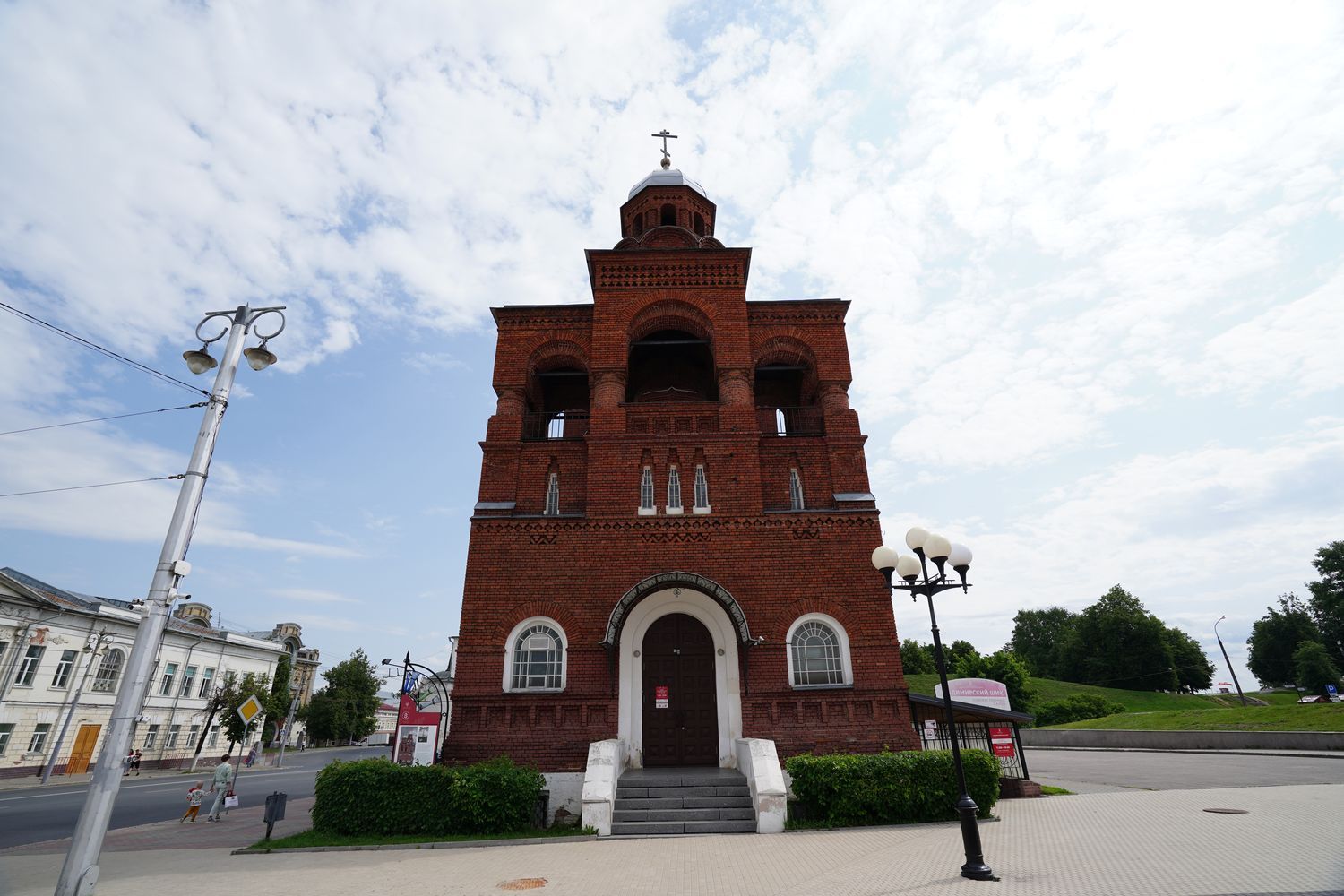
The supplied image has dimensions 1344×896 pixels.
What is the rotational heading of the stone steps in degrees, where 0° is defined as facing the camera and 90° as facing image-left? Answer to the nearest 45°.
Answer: approximately 0°

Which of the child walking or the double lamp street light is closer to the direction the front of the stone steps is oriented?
the double lamp street light

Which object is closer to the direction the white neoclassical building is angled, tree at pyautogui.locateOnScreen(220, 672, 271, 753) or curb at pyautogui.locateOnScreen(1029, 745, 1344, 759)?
the curb

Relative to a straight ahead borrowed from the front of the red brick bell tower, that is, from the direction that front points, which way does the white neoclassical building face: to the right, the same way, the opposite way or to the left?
to the left

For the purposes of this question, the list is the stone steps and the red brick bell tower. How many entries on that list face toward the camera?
2

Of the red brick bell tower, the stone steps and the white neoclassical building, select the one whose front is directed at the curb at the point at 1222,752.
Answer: the white neoclassical building

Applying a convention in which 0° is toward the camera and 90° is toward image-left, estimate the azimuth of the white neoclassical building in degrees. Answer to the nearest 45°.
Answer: approximately 315°

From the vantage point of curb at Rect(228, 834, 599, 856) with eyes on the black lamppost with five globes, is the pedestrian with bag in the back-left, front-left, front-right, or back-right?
back-left

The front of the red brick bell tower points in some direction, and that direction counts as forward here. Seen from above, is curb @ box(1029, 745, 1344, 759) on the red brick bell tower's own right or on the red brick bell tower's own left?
on the red brick bell tower's own left

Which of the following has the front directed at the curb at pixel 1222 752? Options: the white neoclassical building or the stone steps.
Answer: the white neoclassical building

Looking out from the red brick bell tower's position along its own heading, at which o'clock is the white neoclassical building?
The white neoclassical building is roughly at 4 o'clock from the red brick bell tower.

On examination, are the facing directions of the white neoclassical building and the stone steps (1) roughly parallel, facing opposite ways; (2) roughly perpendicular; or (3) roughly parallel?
roughly perpendicular

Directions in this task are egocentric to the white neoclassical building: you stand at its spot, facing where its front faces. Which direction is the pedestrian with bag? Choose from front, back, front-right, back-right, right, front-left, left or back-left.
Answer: front-right
